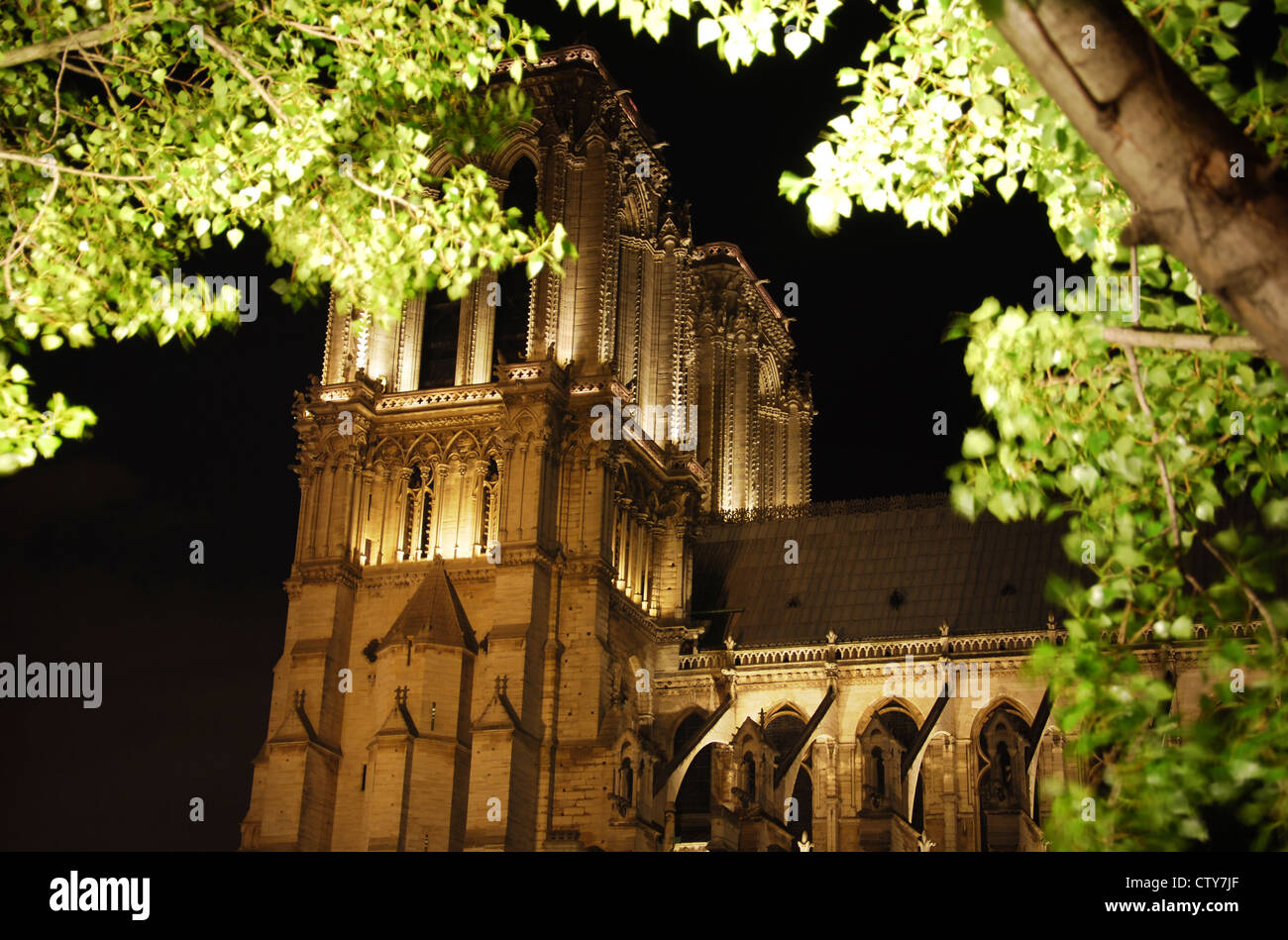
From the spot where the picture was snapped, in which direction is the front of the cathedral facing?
facing away from the viewer and to the left of the viewer
